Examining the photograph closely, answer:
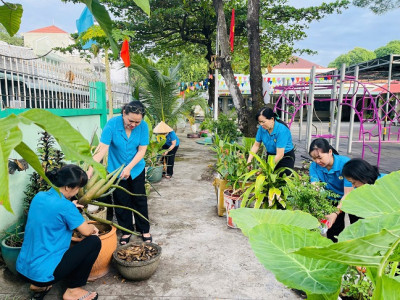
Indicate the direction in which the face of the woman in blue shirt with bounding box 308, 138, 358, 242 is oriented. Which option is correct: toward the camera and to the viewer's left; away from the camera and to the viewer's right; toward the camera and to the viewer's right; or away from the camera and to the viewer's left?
toward the camera and to the viewer's left

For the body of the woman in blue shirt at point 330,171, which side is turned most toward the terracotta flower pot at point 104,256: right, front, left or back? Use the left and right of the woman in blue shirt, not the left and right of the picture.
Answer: front

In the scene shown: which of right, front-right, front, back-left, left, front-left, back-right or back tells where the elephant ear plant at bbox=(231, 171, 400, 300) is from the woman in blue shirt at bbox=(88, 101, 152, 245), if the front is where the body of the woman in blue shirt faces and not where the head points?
front

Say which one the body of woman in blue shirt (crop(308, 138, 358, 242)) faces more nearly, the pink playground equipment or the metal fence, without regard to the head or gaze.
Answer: the metal fence

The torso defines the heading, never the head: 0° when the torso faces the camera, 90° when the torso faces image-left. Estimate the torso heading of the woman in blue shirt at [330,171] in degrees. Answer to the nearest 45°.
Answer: approximately 45°

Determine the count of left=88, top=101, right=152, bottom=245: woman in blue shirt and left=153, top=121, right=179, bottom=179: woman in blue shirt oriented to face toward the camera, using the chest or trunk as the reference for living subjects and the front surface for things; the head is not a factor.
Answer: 1

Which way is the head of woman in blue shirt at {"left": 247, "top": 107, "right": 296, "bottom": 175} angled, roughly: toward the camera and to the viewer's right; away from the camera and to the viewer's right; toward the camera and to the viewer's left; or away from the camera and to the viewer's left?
toward the camera and to the viewer's left

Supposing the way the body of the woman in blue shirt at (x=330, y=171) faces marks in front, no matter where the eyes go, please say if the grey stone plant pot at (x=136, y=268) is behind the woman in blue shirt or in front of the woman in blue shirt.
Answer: in front

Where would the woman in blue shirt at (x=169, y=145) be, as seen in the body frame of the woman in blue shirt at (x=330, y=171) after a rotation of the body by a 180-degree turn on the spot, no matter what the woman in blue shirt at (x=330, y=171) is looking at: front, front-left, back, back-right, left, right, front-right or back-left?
left

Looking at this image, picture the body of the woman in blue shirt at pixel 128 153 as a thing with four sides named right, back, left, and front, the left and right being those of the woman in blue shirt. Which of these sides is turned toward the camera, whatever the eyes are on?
front

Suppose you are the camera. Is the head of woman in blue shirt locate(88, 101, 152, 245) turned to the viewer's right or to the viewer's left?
to the viewer's left

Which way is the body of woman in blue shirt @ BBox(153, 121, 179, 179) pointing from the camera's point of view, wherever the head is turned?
to the viewer's left
